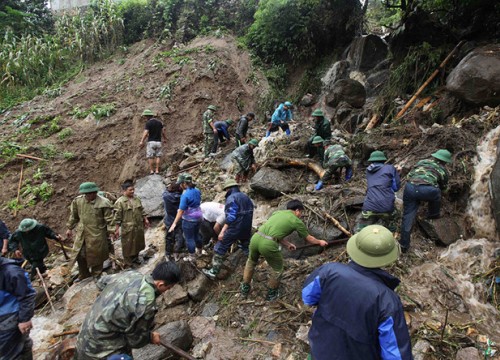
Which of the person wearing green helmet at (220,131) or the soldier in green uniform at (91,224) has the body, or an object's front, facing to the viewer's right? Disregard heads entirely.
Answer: the person wearing green helmet

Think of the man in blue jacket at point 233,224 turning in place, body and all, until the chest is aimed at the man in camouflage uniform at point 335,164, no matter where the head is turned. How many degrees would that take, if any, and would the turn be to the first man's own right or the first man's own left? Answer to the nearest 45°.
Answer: approximately 135° to the first man's own right

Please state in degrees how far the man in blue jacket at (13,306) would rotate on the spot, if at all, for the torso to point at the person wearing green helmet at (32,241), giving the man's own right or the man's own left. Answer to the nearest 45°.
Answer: approximately 90° to the man's own left

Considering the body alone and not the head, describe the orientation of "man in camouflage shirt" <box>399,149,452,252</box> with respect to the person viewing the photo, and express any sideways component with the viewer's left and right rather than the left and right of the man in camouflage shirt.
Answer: facing away from the viewer and to the right of the viewer

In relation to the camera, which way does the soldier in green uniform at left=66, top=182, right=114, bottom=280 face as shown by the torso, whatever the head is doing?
toward the camera

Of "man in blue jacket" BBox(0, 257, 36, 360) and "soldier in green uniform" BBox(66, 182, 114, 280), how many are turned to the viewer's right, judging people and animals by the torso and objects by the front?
1

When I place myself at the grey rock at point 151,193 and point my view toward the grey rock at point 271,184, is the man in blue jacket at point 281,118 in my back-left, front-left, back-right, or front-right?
front-left

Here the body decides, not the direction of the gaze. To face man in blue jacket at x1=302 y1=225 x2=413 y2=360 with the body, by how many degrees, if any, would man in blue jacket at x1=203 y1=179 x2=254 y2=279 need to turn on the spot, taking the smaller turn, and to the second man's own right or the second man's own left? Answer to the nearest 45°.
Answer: approximately 90° to the second man's own left

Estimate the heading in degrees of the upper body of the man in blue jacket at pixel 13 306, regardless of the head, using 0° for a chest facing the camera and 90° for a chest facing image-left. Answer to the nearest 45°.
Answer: approximately 270°

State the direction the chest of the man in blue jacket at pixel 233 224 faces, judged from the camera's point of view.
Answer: to the viewer's left

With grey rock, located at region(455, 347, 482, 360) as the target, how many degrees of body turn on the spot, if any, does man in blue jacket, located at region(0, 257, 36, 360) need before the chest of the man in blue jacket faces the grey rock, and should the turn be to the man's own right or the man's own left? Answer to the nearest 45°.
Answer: approximately 45° to the man's own right

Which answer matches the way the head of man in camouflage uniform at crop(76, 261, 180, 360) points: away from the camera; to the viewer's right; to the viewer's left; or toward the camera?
to the viewer's right

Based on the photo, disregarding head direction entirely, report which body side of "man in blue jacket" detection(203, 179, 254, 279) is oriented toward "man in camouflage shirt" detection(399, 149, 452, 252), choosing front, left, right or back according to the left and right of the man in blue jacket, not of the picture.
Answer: back
